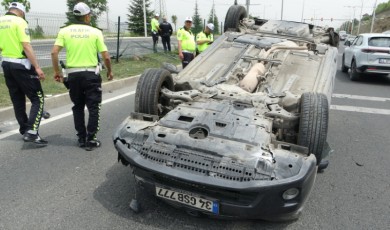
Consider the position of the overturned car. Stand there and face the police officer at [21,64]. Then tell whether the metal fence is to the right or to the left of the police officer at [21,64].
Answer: right

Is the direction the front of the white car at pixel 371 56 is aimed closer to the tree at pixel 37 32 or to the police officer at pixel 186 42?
the tree

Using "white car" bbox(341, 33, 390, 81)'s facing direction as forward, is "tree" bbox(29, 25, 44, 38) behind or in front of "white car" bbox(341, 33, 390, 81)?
in front

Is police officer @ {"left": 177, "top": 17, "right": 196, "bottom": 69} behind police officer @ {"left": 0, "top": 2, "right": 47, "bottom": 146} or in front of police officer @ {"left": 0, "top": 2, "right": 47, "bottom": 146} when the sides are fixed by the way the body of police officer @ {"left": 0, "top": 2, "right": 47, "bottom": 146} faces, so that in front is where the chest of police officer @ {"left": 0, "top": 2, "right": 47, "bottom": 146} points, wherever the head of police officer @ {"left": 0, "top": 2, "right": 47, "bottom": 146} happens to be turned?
in front
